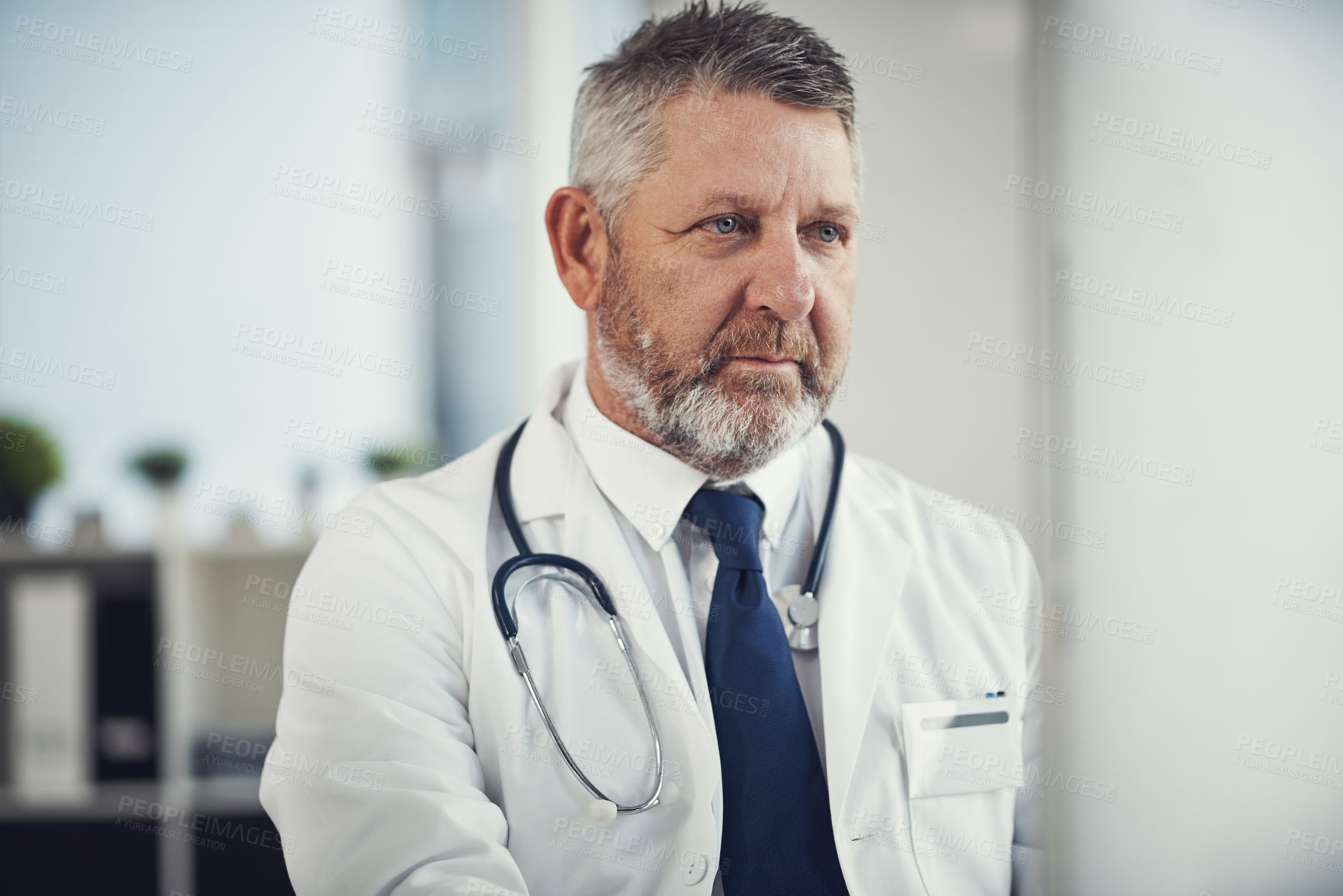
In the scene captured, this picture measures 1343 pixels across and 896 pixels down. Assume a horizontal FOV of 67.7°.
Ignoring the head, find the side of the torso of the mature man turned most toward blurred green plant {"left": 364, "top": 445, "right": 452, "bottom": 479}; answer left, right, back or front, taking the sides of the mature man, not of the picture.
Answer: back

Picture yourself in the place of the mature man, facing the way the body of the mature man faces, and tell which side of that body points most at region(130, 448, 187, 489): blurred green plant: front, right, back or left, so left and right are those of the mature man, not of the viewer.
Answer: back

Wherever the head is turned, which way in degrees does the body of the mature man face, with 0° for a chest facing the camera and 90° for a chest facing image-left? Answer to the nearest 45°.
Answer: approximately 315°

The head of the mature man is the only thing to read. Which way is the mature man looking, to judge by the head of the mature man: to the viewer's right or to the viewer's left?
to the viewer's right
